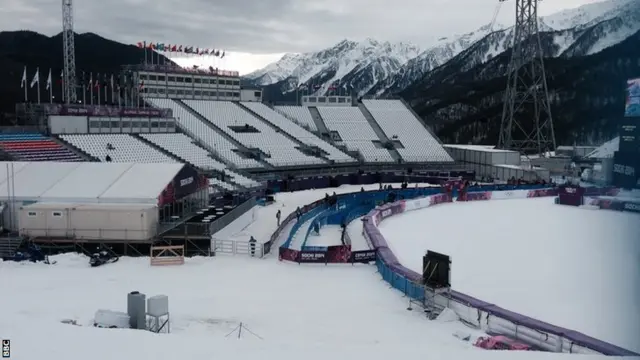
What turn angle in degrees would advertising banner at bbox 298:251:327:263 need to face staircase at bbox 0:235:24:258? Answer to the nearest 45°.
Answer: approximately 90° to its right

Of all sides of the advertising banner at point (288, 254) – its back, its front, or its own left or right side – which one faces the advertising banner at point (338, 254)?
left

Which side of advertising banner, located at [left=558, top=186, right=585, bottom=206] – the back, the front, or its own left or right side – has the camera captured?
front

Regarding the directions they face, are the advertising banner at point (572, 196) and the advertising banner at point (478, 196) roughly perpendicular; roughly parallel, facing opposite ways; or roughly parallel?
roughly parallel

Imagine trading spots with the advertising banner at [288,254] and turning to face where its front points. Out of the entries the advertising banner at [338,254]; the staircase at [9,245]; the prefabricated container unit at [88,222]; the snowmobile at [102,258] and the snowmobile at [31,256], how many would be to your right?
4

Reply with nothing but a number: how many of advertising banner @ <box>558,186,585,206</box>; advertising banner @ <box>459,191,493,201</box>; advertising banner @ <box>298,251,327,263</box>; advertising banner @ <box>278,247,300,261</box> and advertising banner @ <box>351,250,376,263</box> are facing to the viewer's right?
0

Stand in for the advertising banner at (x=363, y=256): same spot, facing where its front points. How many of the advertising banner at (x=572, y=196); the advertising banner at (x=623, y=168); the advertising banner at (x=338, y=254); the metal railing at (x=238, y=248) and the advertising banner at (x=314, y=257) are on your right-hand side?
3

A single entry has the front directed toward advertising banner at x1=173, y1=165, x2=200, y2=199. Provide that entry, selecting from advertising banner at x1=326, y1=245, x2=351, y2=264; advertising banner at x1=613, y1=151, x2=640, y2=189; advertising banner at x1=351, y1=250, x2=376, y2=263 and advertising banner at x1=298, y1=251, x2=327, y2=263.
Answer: advertising banner at x1=613, y1=151, x2=640, y2=189

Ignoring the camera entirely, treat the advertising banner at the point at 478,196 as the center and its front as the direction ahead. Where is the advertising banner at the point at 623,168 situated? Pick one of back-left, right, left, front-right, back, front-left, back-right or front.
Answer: left

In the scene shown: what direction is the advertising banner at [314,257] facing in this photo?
toward the camera

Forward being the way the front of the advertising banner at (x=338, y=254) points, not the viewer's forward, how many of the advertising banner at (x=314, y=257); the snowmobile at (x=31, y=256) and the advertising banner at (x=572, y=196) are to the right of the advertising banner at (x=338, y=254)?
2
